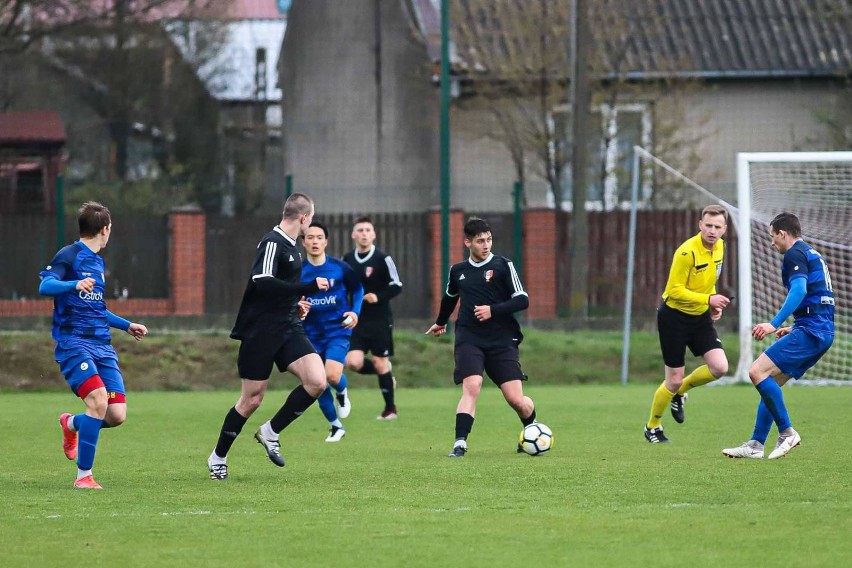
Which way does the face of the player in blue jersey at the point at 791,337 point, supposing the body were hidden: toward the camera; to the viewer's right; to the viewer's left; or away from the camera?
to the viewer's left

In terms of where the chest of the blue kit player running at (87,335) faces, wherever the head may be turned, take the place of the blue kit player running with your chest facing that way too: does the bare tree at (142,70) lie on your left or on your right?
on your left

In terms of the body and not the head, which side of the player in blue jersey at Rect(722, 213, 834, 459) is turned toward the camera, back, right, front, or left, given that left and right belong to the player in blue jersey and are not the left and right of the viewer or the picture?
left

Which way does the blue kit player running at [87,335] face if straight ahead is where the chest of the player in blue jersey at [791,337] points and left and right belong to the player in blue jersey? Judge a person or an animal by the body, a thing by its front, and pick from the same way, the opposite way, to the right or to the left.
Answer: the opposite way

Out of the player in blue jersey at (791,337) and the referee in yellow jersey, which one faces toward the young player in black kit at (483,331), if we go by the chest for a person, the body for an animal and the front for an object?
the player in blue jersey

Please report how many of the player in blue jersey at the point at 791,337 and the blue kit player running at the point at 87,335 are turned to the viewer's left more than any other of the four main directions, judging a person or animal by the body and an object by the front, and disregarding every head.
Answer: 1
